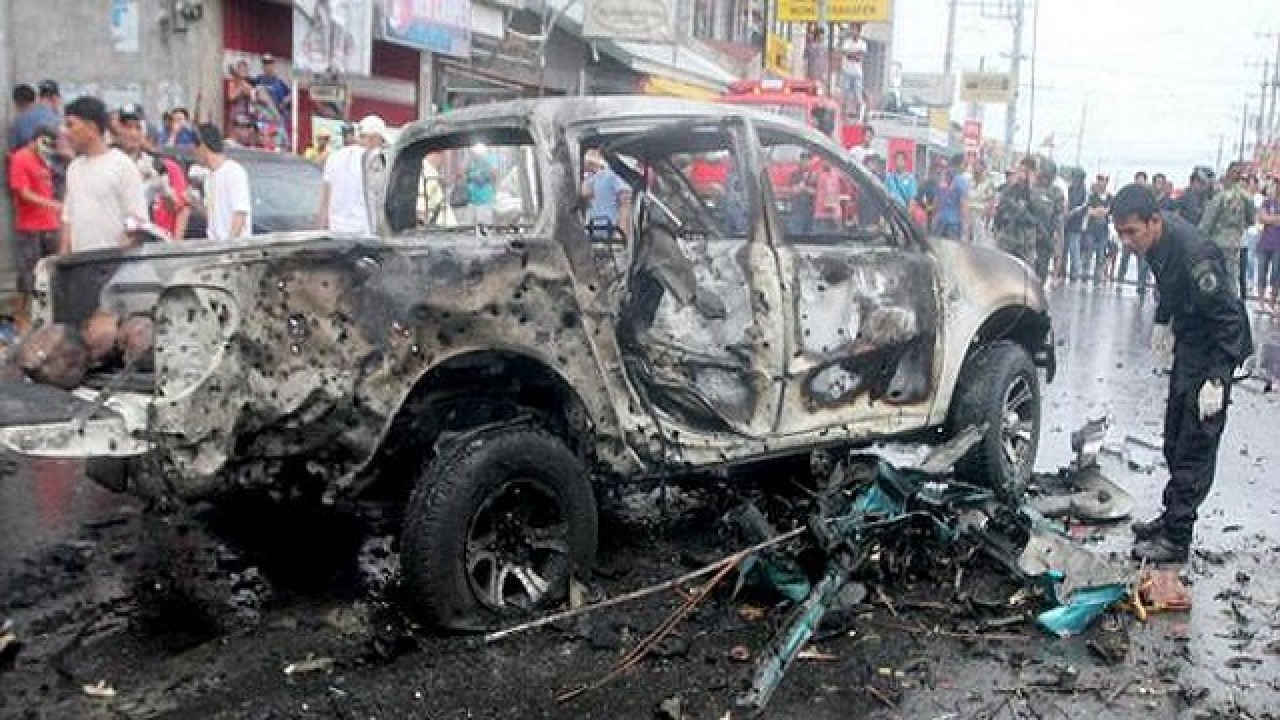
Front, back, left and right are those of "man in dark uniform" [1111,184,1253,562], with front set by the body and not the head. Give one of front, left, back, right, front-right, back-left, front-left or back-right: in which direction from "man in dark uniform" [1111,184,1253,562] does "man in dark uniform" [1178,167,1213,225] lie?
right

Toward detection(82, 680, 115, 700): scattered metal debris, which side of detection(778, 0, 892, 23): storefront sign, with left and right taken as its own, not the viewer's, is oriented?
front

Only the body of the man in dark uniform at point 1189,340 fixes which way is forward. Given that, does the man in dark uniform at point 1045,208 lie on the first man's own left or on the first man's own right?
on the first man's own right

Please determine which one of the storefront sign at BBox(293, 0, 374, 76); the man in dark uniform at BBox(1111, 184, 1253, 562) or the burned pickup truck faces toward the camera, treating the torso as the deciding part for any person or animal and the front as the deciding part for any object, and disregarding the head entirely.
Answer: the storefront sign

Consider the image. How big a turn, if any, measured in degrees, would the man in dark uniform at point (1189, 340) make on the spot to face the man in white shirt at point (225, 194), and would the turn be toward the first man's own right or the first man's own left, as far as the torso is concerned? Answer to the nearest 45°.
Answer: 0° — they already face them

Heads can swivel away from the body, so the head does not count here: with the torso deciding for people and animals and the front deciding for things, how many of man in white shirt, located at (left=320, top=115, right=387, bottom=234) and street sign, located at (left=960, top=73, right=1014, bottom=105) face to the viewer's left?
0

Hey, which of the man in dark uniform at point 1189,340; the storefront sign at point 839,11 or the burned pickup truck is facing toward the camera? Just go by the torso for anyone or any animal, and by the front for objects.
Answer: the storefront sign

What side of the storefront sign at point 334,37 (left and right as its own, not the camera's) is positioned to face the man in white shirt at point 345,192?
front

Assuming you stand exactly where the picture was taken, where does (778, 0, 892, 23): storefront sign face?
facing the viewer

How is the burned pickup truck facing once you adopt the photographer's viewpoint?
facing away from the viewer and to the right of the viewer

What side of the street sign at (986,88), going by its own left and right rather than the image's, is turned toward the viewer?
front

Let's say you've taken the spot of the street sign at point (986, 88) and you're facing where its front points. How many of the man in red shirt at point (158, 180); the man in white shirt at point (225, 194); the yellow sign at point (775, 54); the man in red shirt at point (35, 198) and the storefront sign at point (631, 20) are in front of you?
5

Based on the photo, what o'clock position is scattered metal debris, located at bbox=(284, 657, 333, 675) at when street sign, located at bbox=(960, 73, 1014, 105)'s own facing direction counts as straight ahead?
The scattered metal debris is roughly at 12 o'clock from the street sign.

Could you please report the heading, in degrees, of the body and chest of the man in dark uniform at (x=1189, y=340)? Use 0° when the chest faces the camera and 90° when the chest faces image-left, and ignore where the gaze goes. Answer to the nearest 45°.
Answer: approximately 90°
